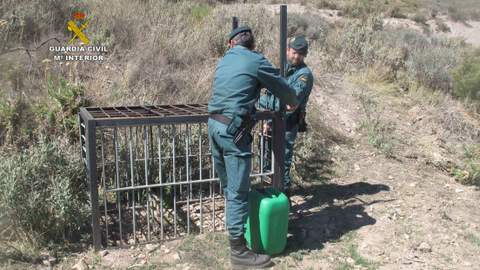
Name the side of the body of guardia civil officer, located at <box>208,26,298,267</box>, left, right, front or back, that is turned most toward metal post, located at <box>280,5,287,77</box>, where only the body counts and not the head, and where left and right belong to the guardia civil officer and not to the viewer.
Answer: front

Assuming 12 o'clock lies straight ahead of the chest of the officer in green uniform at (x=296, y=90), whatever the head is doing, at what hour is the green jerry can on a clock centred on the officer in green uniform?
The green jerry can is roughly at 11 o'clock from the officer in green uniform.

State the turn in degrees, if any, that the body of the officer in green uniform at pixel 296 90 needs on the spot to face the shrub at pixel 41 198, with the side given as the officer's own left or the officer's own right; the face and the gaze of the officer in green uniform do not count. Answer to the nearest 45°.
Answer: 0° — they already face it

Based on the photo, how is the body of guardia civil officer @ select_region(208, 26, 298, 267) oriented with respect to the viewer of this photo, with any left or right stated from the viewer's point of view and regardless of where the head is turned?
facing away from the viewer and to the right of the viewer

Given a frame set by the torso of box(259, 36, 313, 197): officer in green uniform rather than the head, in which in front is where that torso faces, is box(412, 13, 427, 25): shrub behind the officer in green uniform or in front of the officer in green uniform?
behind

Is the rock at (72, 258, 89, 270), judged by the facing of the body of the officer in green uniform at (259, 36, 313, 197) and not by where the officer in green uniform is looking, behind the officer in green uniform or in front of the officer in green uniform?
in front

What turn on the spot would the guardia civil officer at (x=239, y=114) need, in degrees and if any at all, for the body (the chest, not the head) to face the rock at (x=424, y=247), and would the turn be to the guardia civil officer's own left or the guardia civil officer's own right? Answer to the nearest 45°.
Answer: approximately 45° to the guardia civil officer's own right

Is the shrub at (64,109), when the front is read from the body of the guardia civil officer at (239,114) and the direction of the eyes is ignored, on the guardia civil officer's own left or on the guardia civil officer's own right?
on the guardia civil officer's own left

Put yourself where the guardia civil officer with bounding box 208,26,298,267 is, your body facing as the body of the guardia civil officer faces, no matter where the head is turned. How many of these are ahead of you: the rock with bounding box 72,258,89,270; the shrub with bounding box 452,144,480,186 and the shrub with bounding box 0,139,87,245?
1

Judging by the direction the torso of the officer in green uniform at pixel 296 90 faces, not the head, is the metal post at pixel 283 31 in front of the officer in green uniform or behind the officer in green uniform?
in front

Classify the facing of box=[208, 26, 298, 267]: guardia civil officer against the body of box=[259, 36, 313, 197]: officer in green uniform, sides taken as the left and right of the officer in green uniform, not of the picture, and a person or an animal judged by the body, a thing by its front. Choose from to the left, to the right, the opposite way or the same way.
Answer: the opposite way
